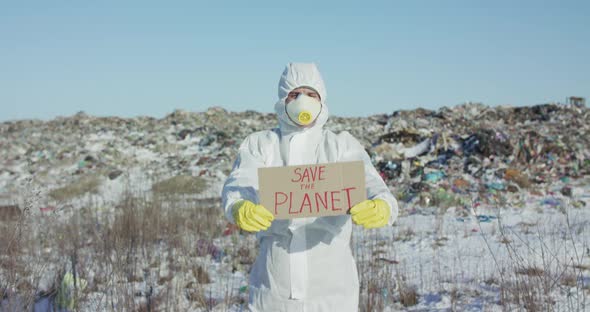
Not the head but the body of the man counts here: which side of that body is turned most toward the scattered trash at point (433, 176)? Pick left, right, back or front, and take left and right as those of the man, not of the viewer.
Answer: back

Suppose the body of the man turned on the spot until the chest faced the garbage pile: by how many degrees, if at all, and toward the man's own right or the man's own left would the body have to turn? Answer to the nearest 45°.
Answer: approximately 180°

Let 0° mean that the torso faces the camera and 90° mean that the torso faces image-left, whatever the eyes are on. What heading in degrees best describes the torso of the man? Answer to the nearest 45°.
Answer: approximately 0°

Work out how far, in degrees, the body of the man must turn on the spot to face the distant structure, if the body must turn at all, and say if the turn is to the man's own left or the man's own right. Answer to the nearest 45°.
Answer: approximately 135° to the man's own left
